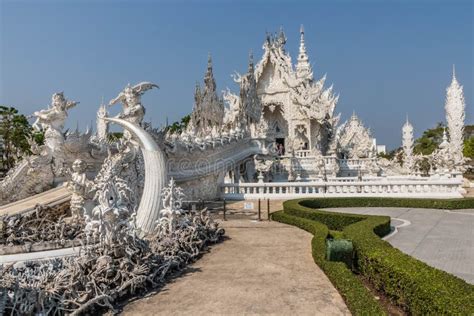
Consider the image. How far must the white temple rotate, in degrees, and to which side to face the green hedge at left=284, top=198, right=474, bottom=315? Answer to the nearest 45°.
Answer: approximately 45° to its left

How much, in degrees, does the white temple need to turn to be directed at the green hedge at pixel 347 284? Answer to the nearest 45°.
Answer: approximately 45° to its left

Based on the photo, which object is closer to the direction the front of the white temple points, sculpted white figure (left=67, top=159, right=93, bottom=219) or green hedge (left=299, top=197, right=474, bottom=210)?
the sculpted white figure

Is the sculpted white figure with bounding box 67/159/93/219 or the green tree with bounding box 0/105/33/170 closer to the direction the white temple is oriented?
the sculpted white figure

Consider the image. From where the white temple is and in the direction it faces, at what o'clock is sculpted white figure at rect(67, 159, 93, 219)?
The sculpted white figure is roughly at 11 o'clock from the white temple.

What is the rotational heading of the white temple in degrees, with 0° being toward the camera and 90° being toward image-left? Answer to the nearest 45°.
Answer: approximately 45°

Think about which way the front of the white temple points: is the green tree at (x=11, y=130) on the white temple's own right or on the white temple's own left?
on the white temple's own right
